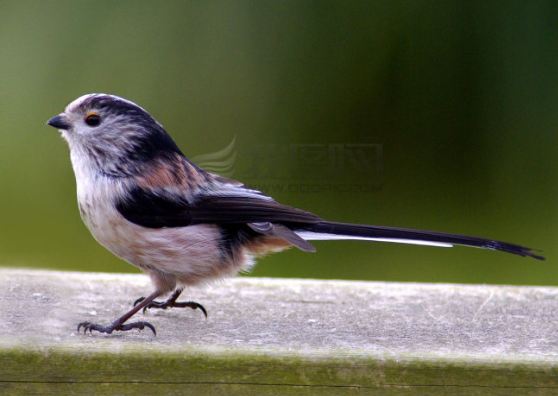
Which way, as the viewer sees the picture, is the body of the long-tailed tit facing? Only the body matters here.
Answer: to the viewer's left
